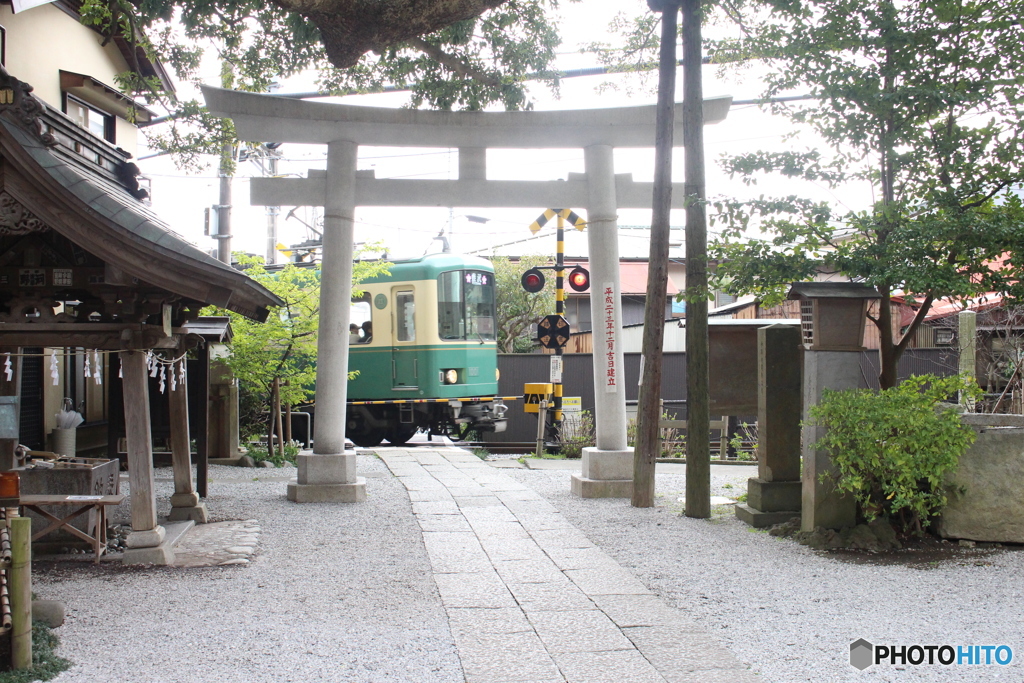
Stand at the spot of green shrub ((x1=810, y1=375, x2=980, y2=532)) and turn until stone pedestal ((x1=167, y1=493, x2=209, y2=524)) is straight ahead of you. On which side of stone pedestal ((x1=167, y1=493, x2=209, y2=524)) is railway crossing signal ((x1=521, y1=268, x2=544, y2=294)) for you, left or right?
right

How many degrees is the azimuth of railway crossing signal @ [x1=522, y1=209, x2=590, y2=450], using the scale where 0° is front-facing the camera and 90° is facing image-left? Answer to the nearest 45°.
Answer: approximately 0°

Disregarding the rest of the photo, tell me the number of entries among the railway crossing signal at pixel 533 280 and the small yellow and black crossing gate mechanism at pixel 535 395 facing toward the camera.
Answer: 2

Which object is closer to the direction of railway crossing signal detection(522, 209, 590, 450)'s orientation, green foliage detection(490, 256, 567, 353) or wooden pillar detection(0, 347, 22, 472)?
the wooden pillar

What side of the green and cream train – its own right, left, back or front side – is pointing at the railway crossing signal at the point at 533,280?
front

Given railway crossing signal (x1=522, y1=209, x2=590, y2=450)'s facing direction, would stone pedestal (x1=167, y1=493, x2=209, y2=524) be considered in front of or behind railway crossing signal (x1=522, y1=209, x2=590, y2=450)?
in front

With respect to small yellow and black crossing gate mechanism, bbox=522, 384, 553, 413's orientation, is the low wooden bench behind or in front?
in front
